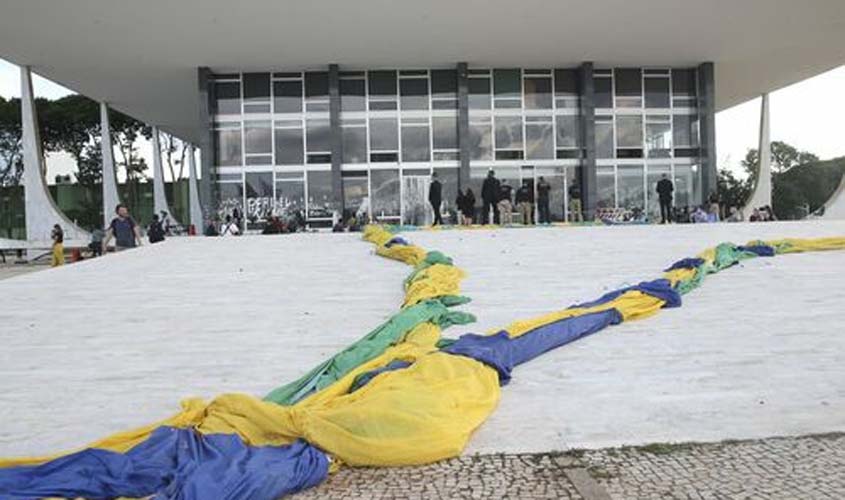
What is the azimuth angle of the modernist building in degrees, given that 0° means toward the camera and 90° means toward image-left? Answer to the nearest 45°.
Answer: approximately 0°

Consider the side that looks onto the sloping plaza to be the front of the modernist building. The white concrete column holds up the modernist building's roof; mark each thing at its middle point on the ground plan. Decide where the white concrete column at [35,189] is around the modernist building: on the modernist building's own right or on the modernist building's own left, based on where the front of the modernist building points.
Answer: on the modernist building's own right

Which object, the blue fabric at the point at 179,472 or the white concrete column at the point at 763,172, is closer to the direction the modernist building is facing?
the blue fabric

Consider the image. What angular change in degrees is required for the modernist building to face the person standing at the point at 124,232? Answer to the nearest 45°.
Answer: approximately 45° to its right

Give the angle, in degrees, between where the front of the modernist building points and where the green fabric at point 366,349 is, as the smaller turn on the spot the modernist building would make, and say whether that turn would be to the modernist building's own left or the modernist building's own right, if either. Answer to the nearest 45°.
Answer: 0° — it already faces it

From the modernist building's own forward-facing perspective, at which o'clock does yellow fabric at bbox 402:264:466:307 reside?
The yellow fabric is roughly at 12 o'clock from the modernist building.

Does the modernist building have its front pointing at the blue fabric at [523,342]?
yes

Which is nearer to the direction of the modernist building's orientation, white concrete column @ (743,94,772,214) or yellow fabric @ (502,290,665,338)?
the yellow fabric

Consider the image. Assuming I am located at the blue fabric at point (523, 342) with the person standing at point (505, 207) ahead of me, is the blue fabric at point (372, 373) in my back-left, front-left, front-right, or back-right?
back-left

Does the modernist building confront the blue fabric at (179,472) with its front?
yes

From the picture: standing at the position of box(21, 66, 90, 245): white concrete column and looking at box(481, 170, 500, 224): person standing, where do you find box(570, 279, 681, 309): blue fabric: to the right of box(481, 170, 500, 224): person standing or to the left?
right

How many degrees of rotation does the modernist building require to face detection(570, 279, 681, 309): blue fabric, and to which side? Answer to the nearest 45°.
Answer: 0° — it already faces it

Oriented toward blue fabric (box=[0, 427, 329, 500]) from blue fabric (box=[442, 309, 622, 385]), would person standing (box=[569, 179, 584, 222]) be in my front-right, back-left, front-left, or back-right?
back-right
